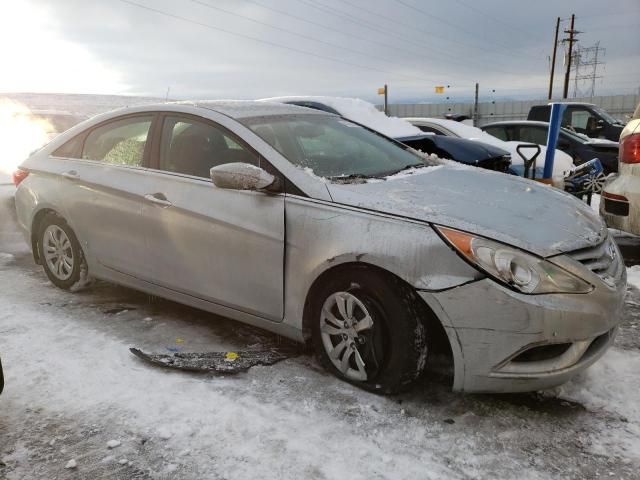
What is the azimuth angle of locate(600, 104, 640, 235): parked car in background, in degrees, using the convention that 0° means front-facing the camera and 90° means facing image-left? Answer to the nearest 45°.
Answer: approximately 225°

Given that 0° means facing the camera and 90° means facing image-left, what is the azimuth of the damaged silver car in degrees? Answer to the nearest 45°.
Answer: approximately 315°

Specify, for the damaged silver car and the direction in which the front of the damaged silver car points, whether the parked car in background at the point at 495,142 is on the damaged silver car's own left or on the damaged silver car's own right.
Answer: on the damaged silver car's own left

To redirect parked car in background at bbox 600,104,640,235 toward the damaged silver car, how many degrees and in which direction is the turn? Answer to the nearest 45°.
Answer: approximately 180°

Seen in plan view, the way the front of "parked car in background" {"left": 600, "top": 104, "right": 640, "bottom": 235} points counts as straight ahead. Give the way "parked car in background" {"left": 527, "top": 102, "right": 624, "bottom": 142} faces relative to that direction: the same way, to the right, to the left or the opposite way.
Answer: to the right

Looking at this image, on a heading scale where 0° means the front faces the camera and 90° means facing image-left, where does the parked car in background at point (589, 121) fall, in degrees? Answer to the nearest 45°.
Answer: approximately 315°

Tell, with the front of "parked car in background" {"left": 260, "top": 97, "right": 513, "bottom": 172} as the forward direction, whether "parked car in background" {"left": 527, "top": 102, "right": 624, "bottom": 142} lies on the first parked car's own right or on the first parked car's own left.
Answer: on the first parked car's own left

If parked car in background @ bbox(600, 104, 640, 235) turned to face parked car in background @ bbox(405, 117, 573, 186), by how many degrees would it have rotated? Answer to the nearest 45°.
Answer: approximately 90° to its left

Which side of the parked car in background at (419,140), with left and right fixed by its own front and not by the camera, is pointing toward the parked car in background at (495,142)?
left

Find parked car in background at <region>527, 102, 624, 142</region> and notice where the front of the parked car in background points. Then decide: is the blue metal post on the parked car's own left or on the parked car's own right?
on the parked car's own right
